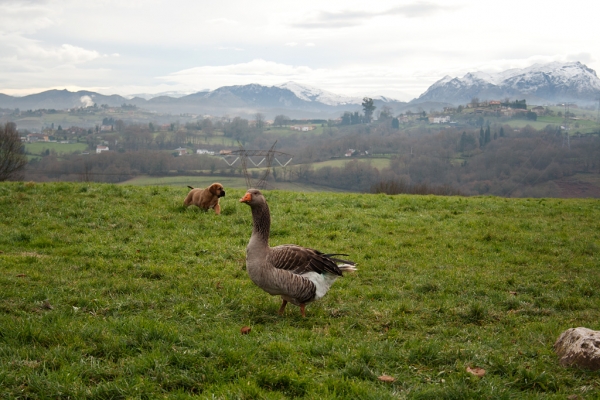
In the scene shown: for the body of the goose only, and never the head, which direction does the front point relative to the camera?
to the viewer's left

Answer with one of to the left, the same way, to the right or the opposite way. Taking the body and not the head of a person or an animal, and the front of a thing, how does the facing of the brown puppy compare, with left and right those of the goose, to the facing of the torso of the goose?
the opposite way

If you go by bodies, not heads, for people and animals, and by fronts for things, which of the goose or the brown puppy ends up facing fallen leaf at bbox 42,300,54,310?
the goose

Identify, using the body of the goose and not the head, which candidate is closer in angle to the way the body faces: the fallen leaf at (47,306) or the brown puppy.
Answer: the fallen leaf

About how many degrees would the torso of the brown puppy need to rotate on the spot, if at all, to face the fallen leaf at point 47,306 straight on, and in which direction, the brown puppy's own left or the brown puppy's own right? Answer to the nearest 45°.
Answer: approximately 90° to the brown puppy's own right

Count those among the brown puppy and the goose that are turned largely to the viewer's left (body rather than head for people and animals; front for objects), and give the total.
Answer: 1

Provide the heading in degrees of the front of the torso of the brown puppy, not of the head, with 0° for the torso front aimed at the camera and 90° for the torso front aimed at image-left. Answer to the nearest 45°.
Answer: approximately 270°
